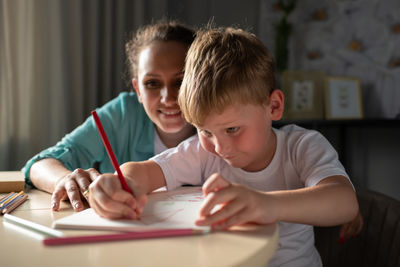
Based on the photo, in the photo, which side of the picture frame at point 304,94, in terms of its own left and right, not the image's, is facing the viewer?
front

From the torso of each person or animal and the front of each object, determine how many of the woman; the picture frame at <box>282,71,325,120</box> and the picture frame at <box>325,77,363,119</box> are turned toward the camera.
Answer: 3

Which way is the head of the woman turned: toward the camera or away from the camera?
toward the camera

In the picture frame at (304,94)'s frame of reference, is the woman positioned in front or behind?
in front

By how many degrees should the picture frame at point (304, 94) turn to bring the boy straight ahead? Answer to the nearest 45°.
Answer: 0° — it already faces them

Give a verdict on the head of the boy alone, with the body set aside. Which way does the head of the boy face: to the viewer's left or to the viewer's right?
to the viewer's left

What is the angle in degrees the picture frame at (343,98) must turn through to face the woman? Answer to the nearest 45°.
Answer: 0° — it already faces them

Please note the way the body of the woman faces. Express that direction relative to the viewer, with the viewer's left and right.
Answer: facing the viewer

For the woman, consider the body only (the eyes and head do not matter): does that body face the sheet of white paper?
yes

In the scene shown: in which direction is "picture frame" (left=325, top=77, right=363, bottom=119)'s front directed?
toward the camera

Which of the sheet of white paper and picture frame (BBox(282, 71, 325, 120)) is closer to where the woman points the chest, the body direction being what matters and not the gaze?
the sheet of white paper

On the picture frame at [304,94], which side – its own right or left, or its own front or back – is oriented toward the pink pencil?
front

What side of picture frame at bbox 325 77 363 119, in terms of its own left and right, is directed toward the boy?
front

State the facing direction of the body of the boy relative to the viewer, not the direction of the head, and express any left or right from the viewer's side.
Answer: facing the viewer and to the left of the viewer
